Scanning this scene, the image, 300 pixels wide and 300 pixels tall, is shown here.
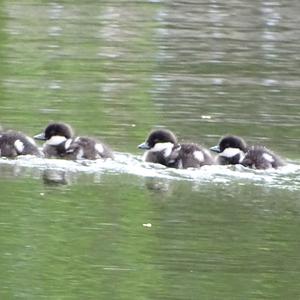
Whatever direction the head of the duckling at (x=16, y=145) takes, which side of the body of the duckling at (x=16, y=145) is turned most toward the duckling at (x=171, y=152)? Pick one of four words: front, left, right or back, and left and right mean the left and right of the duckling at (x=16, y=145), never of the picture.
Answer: back

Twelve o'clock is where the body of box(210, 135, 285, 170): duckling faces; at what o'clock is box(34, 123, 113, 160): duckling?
box(34, 123, 113, 160): duckling is roughly at 12 o'clock from box(210, 135, 285, 170): duckling.

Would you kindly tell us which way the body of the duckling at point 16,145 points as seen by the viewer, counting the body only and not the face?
to the viewer's left

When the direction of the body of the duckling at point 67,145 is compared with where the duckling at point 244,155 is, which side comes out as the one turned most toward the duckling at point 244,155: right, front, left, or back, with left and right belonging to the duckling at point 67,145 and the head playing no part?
back

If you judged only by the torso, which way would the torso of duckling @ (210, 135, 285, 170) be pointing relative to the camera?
to the viewer's left

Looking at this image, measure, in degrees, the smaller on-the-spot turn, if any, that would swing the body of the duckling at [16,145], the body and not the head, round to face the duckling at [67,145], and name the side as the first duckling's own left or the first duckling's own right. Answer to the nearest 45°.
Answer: approximately 180°

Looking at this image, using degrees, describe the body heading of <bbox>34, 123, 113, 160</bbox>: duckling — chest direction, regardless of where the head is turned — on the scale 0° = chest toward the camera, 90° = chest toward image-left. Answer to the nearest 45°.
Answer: approximately 90°

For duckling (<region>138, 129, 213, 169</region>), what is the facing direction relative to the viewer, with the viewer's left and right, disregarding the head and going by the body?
facing to the left of the viewer

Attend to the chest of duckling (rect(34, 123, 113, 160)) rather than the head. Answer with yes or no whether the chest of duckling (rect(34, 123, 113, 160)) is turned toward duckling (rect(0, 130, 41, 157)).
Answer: yes
